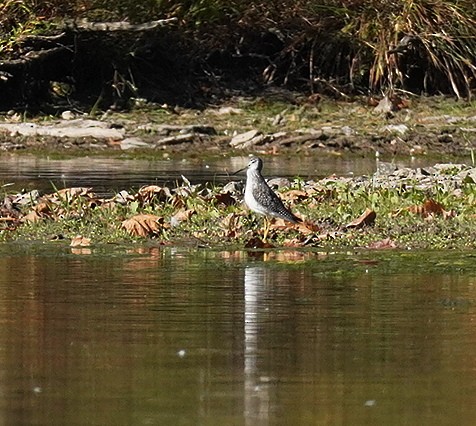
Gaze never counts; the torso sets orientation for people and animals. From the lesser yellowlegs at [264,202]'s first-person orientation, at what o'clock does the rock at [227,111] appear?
The rock is roughly at 3 o'clock from the lesser yellowlegs.

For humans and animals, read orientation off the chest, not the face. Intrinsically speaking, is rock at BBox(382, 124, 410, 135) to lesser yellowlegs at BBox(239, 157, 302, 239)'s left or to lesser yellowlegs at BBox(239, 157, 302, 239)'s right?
on its right

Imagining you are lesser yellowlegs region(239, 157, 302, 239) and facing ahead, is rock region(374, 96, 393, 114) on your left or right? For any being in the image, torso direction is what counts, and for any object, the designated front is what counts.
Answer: on your right

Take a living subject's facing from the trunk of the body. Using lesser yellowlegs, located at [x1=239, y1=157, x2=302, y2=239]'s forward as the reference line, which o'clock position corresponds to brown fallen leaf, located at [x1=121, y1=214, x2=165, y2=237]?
The brown fallen leaf is roughly at 12 o'clock from the lesser yellowlegs.

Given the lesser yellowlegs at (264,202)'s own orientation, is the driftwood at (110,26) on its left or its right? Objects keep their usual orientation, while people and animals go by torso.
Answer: on its right

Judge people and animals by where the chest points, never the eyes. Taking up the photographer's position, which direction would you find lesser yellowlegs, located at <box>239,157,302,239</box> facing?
facing to the left of the viewer

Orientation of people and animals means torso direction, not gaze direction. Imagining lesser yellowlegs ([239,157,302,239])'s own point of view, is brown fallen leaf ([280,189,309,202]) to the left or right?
on its right

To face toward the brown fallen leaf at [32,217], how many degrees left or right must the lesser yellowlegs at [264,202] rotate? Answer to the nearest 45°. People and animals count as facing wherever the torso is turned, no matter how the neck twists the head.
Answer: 0° — it already faces it
